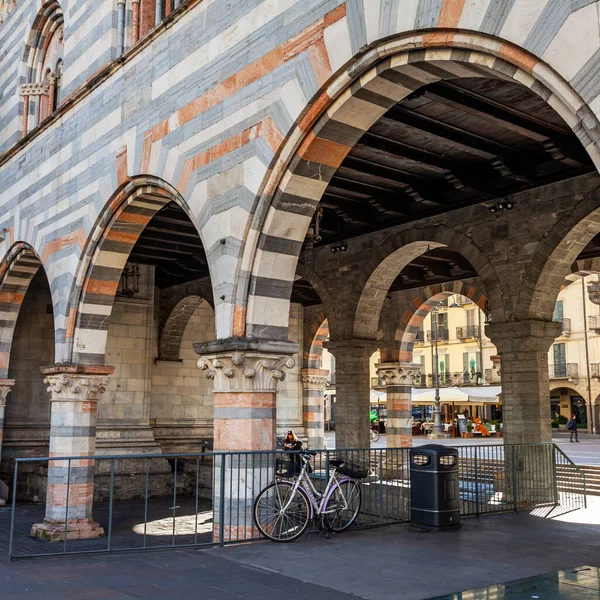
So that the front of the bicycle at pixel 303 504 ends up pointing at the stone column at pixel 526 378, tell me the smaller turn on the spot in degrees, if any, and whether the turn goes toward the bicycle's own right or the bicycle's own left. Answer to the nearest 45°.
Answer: approximately 180°

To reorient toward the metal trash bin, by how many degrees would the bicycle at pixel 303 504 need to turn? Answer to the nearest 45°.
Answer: approximately 180°

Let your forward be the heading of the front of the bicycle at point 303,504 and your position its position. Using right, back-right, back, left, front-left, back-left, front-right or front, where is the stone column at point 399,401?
back-right

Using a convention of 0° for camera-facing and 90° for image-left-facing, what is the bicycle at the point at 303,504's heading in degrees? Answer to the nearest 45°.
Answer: approximately 45°

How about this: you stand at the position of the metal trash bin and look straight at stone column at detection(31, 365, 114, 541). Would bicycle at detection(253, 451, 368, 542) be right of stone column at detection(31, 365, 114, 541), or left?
left

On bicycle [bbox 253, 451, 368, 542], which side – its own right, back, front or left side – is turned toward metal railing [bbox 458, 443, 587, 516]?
back

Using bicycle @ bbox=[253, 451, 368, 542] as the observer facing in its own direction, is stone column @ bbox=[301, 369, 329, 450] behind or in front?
behind

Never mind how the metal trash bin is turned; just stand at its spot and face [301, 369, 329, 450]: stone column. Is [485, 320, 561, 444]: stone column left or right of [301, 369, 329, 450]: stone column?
right
